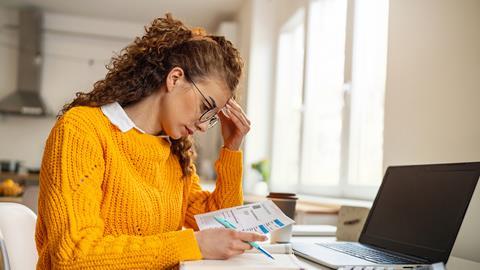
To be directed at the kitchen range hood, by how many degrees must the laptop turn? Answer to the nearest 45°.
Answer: approximately 90° to its right

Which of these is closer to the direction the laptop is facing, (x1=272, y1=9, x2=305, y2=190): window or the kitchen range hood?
the kitchen range hood
